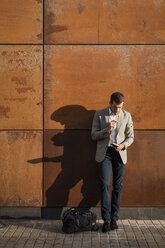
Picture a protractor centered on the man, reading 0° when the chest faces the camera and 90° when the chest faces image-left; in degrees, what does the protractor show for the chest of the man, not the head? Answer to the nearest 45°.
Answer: approximately 0°
